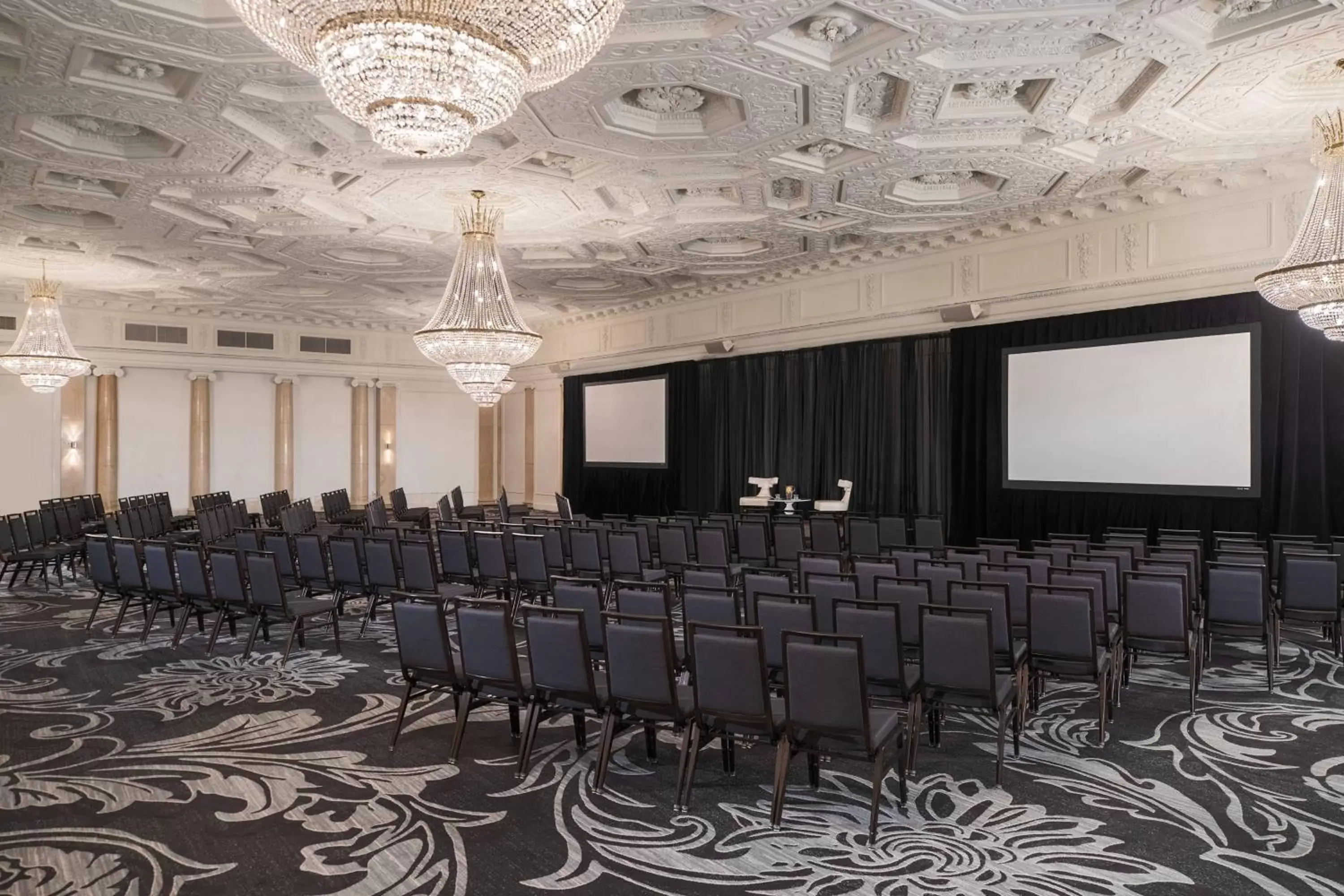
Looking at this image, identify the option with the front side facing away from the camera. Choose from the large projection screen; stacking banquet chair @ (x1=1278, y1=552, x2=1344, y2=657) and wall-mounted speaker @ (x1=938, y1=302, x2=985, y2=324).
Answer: the stacking banquet chair

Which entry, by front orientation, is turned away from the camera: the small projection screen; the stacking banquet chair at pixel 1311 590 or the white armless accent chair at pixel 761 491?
the stacking banquet chair

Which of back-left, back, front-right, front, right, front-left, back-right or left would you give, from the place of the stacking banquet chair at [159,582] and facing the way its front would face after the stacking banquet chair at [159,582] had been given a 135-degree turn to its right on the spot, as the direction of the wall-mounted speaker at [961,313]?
left

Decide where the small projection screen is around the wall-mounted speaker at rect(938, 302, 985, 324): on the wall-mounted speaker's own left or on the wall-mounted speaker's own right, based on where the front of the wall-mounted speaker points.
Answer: on the wall-mounted speaker's own right

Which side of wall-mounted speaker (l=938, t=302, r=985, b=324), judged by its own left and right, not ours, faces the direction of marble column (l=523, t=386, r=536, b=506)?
right

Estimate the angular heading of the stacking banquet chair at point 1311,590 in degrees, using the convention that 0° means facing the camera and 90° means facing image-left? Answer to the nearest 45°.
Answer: approximately 180°

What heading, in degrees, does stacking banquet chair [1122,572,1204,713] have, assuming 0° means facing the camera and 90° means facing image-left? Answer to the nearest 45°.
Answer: approximately 180°

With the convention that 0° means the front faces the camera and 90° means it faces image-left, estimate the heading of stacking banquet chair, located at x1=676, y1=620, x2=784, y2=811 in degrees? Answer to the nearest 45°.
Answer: approximately 225°

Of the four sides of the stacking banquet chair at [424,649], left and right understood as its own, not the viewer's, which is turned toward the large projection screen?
front

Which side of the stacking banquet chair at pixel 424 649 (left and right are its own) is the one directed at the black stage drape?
front

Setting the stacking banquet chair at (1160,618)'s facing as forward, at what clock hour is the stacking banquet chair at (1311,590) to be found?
the stacking banquet chair at (1311,590) is roughly at 1 o'clock from the stacking banquet chair at (1160,618).

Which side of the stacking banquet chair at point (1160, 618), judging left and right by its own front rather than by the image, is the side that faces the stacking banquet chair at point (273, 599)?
left

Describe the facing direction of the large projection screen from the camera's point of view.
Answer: facing the viewer and to the left of the viewer

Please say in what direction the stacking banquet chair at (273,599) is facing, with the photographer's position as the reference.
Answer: facing away from the viewer and to the right of the viewer

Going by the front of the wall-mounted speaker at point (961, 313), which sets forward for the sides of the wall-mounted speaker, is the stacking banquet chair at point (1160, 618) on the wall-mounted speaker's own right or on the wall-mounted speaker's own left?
on the wall-mounted speaker's own left

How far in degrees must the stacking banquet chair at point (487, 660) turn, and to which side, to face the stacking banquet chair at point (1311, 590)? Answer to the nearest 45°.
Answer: approximately 45° to its right

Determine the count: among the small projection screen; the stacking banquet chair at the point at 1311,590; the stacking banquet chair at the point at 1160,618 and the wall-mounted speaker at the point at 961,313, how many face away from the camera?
2
